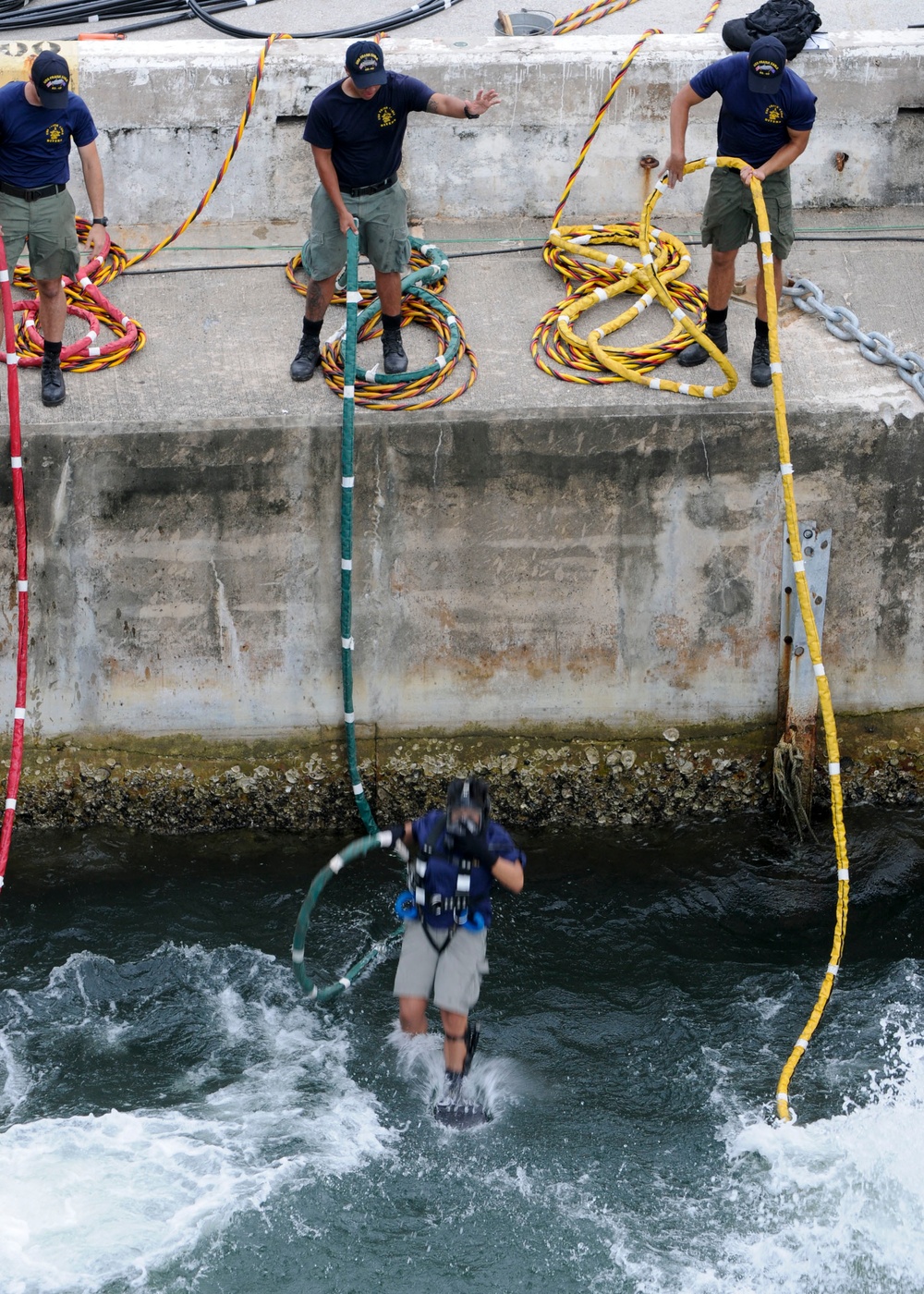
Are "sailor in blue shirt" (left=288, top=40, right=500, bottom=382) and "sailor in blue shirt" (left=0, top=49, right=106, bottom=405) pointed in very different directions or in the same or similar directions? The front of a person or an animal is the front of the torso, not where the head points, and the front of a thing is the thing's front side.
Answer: same or similar directions

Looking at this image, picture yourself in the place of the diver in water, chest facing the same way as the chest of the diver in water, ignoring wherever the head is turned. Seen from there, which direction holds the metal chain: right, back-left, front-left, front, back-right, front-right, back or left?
back-left

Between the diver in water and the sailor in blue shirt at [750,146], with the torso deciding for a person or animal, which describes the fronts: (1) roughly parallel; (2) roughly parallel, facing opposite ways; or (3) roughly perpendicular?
roughly parallel

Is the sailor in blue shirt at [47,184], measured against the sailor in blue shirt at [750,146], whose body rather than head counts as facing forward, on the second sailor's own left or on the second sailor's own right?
on the second sailor's own right

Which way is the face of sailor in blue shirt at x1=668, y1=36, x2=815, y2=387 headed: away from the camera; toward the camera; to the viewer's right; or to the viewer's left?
toward the camera

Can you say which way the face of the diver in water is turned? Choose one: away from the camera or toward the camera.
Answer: toward the camera

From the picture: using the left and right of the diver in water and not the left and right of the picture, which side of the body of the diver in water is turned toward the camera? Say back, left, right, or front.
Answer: front

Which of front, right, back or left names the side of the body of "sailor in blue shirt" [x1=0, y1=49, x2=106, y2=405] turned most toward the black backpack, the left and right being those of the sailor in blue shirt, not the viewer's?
left

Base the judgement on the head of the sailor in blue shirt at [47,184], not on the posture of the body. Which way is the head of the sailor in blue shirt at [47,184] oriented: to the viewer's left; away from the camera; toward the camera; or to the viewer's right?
toward the camera

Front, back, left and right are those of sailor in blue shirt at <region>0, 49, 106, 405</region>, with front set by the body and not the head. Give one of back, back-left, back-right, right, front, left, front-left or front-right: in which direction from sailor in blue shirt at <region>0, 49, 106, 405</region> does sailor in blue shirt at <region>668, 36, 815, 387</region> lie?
left

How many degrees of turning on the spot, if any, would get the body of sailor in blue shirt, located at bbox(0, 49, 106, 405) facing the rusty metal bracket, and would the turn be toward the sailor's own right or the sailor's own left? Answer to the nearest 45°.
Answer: approximately 90° to the sailor's own left
